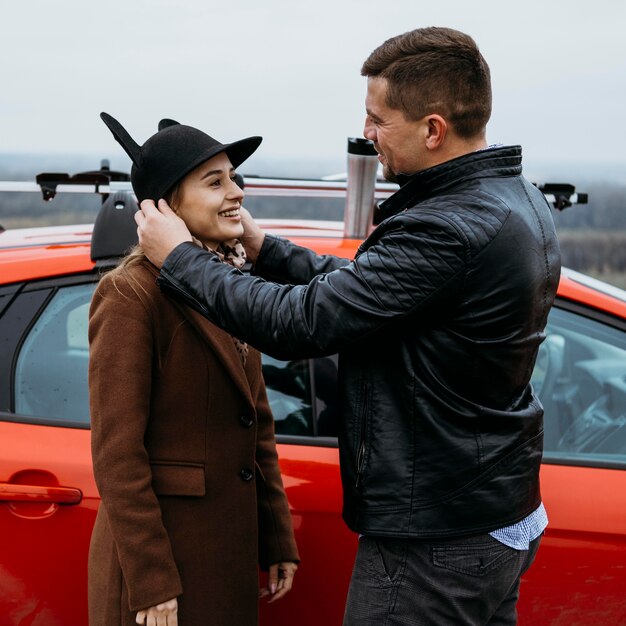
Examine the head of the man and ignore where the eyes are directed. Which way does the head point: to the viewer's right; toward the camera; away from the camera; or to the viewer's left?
to the viewer's left

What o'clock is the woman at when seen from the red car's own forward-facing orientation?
The woman is roughly at 4 o'clock from the red car.

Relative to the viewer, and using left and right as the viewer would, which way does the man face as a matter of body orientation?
facing away from the viewer and to the left of the viewer

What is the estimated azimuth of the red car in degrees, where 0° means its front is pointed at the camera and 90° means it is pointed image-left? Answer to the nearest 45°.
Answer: approximately 270°

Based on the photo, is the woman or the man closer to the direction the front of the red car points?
the man

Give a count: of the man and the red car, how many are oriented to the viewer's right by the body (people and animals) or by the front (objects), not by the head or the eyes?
1

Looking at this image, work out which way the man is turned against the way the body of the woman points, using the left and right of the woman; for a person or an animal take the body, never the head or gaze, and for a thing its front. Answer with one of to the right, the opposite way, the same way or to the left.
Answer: the opposite way

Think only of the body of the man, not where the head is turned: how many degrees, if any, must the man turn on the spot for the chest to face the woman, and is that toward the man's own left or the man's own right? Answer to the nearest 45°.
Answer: approximately 45° to the man's own left

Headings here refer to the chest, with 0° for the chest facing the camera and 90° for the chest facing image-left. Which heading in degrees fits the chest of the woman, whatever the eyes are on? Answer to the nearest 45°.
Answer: approximately 315°

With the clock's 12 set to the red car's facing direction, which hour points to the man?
The man is roughly at 2 o'clock from the red car.
